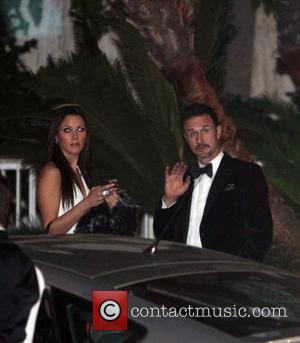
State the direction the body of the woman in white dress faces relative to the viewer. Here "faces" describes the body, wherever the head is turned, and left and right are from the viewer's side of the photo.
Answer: facing the viewer and to the right of the viewer

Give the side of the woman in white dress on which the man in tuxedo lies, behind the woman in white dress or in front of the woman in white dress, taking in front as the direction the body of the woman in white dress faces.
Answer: in front

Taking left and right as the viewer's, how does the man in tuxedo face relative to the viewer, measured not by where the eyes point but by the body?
facing the viewer and to the left of the viewer

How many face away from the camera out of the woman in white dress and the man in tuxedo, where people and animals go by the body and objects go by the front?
0

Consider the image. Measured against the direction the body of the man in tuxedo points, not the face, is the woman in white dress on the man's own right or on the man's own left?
on the man's own right
